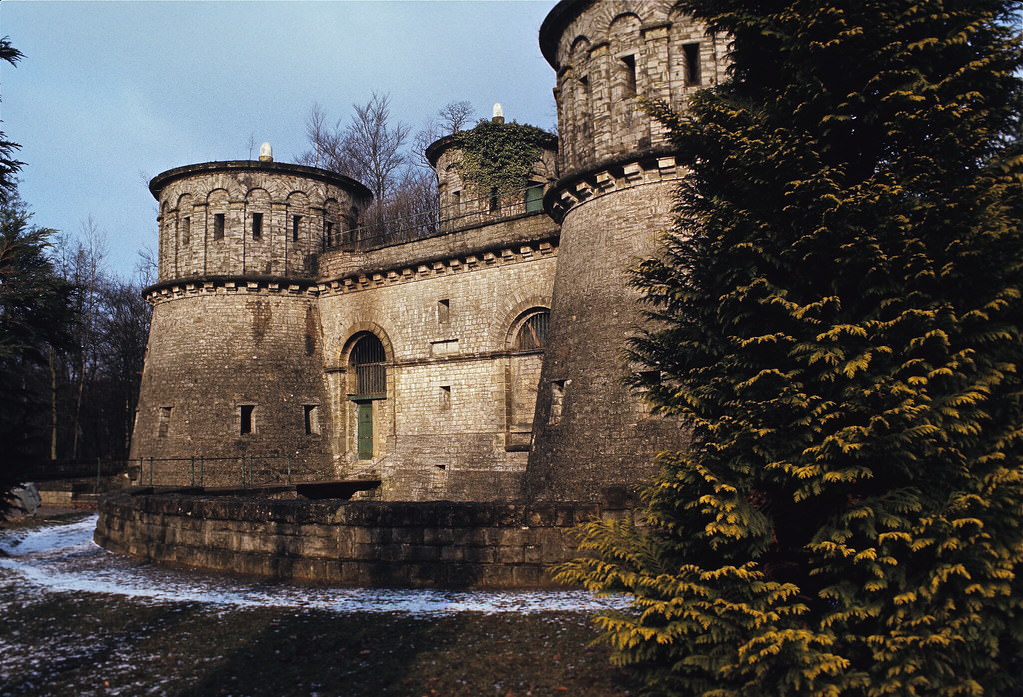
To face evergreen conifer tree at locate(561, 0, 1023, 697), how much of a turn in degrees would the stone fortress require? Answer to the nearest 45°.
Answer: approximately 45° to its left

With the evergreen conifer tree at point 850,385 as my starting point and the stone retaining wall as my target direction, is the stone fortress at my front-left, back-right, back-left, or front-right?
front-right

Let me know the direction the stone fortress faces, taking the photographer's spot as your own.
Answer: facing the viewer and to the left of the viewer
